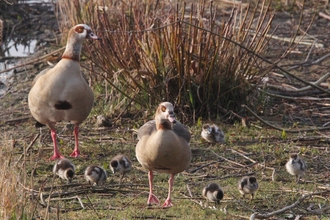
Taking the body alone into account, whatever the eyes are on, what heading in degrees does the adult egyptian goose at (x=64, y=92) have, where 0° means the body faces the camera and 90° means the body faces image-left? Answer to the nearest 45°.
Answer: approximately 0°

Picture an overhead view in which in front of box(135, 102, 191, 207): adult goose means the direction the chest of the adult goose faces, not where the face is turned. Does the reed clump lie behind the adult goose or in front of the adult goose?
behind

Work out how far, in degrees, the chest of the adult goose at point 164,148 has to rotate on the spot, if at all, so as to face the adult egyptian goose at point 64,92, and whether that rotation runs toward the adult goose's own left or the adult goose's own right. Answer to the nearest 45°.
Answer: approximately 135° to the adult goose's own right

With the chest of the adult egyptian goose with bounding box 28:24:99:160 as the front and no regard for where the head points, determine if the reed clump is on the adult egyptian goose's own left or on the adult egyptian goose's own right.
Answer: on the adult egyptian goose's own left

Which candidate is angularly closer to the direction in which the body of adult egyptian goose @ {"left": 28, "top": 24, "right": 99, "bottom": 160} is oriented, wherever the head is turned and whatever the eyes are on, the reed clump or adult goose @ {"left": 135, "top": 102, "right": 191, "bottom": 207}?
the adult goose

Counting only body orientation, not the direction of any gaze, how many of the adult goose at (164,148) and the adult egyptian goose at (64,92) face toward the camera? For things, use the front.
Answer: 2
